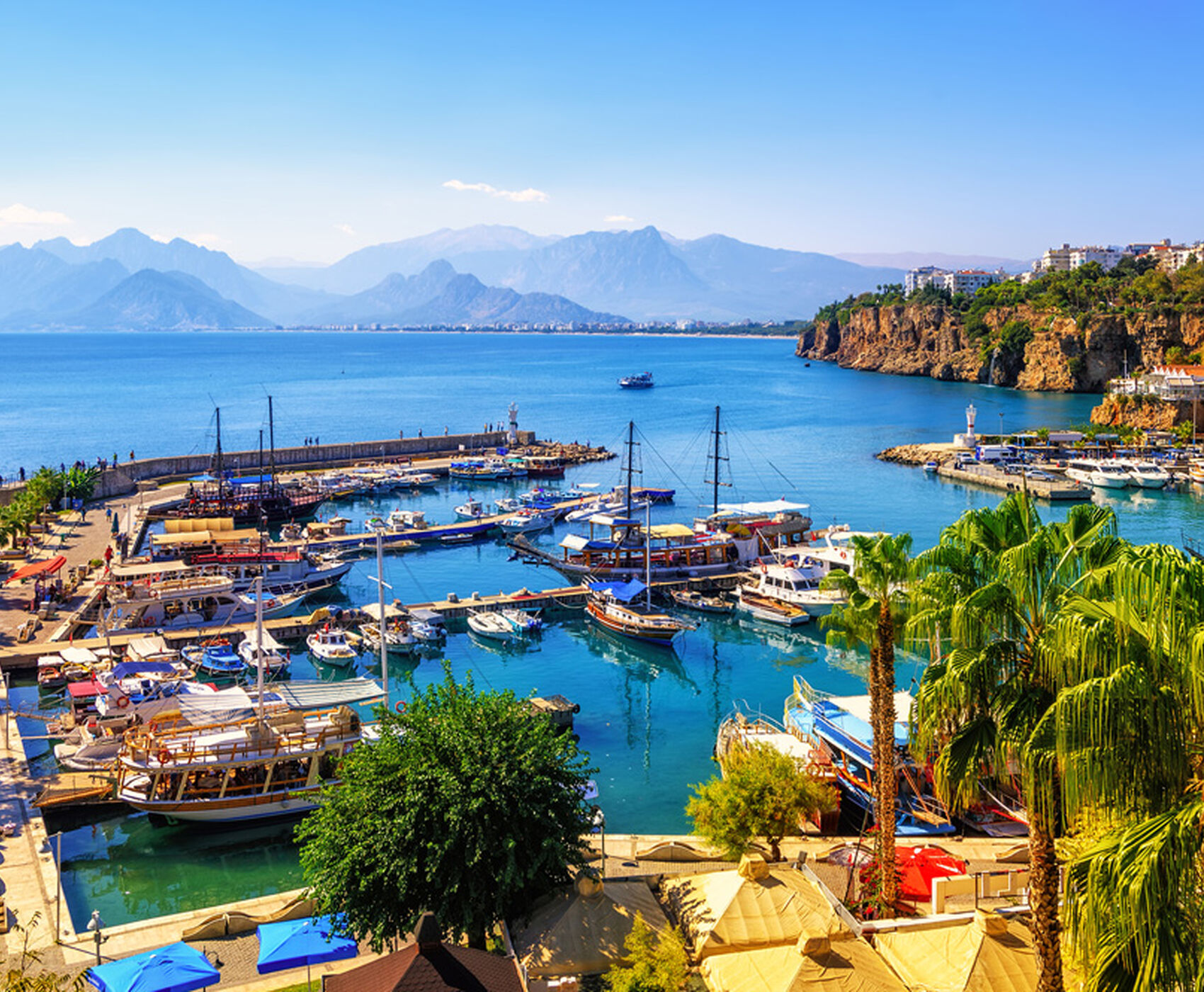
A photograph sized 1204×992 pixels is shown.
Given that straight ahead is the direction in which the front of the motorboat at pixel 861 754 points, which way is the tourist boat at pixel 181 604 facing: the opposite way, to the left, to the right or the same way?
to the right

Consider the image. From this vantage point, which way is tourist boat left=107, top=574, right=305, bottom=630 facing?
to the viewer's right

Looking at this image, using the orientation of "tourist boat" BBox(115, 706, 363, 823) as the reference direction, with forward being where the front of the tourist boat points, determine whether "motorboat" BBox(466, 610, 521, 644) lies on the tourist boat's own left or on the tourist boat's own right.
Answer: on the tourist boat's own left

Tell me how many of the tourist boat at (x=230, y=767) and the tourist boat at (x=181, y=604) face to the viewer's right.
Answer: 2

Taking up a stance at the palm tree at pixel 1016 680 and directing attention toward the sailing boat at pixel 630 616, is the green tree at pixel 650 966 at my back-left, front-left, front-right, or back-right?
front-left

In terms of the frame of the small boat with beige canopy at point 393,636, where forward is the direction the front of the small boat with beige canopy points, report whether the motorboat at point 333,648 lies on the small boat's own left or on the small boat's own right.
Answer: on the small boat's own right

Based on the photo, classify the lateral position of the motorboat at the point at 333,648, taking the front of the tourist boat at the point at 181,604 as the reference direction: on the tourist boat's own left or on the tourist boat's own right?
on the tourist boat's own right

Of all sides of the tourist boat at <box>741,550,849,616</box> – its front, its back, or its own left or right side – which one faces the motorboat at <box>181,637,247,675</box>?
right

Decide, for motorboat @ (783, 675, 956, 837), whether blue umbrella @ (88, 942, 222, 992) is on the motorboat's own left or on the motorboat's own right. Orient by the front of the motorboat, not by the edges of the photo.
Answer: on the motorboat's own left
